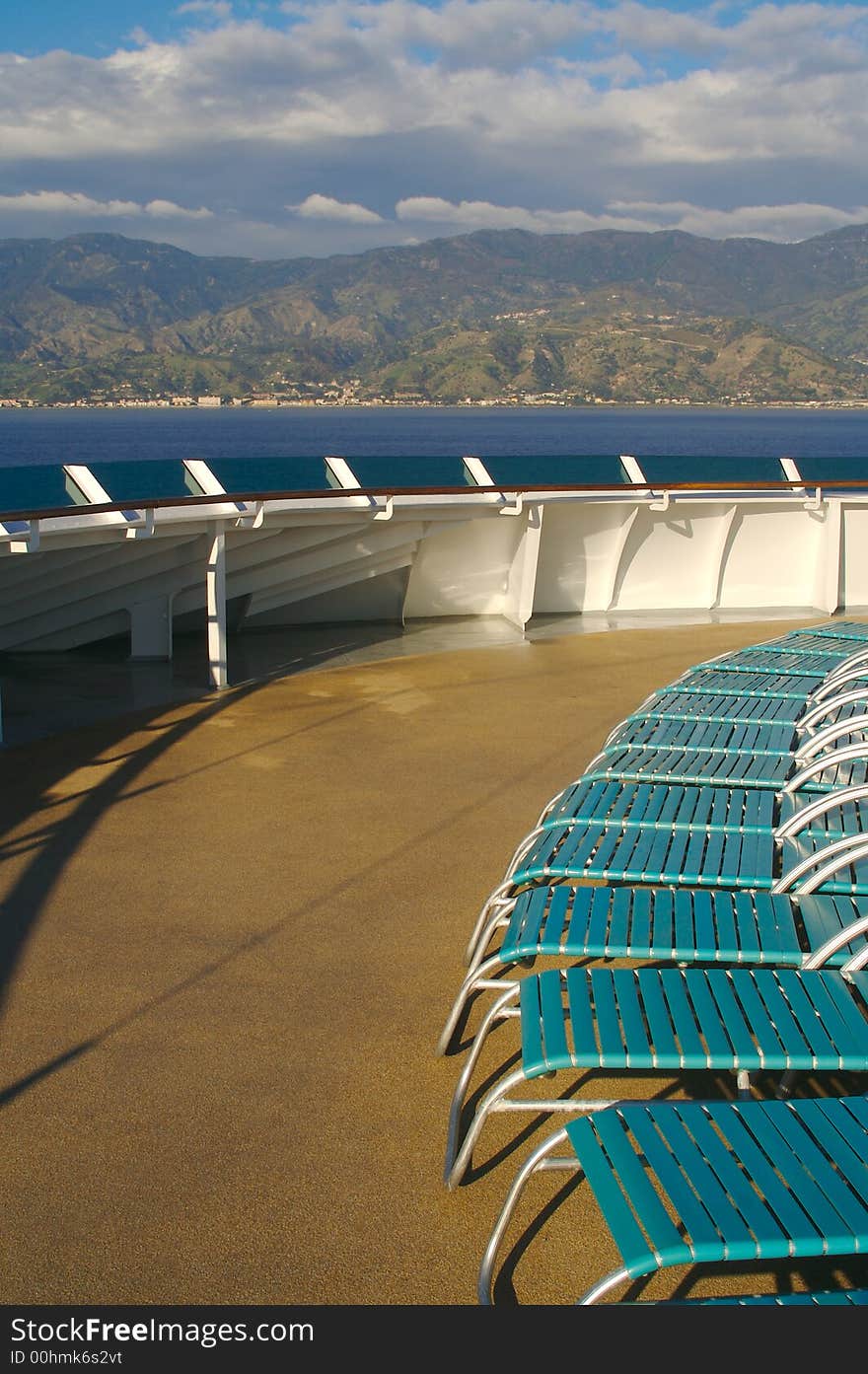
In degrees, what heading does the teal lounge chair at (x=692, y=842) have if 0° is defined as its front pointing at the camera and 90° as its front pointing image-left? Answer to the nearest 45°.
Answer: approximately 90°

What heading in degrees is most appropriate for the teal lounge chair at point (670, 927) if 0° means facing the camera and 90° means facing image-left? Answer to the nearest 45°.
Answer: approximately 90°

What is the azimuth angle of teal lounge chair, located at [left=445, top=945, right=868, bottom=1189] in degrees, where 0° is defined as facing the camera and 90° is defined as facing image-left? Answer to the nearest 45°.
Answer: approximately 90°

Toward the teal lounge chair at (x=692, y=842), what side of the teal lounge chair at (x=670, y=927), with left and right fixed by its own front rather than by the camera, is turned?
right

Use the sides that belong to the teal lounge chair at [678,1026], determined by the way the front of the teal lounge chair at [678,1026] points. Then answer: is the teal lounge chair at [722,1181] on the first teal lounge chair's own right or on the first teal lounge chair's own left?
on the first teal lounge chair's own left

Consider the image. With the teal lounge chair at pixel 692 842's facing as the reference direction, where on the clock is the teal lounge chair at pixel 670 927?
the teal lounge chair at pixel 670 927 is roughly at 9 o'clock from the teal lounge chair at pixel 692 842.

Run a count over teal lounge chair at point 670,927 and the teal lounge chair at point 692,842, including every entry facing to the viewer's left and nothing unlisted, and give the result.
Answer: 2

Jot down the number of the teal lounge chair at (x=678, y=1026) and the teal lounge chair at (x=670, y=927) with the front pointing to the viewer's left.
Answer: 2

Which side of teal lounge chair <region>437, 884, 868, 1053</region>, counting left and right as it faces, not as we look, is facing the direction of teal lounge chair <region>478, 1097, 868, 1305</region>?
left
